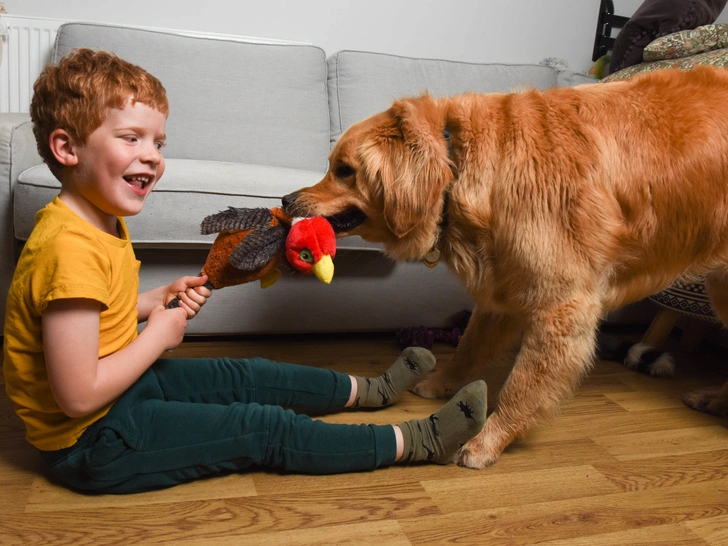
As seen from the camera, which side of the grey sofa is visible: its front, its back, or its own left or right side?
front

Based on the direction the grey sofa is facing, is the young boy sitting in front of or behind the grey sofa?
in front

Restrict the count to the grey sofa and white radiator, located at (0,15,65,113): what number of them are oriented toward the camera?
2

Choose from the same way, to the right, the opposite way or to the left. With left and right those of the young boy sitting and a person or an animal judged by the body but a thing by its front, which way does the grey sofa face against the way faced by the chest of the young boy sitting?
to the right

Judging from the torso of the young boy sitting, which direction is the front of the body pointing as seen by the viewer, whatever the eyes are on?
to the viewer's right

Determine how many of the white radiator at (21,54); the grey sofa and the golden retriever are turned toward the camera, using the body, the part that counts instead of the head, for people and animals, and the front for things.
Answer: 2

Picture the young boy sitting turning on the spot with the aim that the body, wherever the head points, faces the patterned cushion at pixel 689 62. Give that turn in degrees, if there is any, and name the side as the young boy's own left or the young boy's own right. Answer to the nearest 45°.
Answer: approximately 45° to the young boy's own left

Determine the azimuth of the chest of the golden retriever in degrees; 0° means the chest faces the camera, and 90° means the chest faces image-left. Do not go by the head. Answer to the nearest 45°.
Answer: approximately 90°

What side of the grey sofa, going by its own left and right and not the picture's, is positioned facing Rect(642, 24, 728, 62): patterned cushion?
left

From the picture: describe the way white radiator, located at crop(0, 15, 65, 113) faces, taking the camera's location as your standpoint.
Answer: facing the viewer
